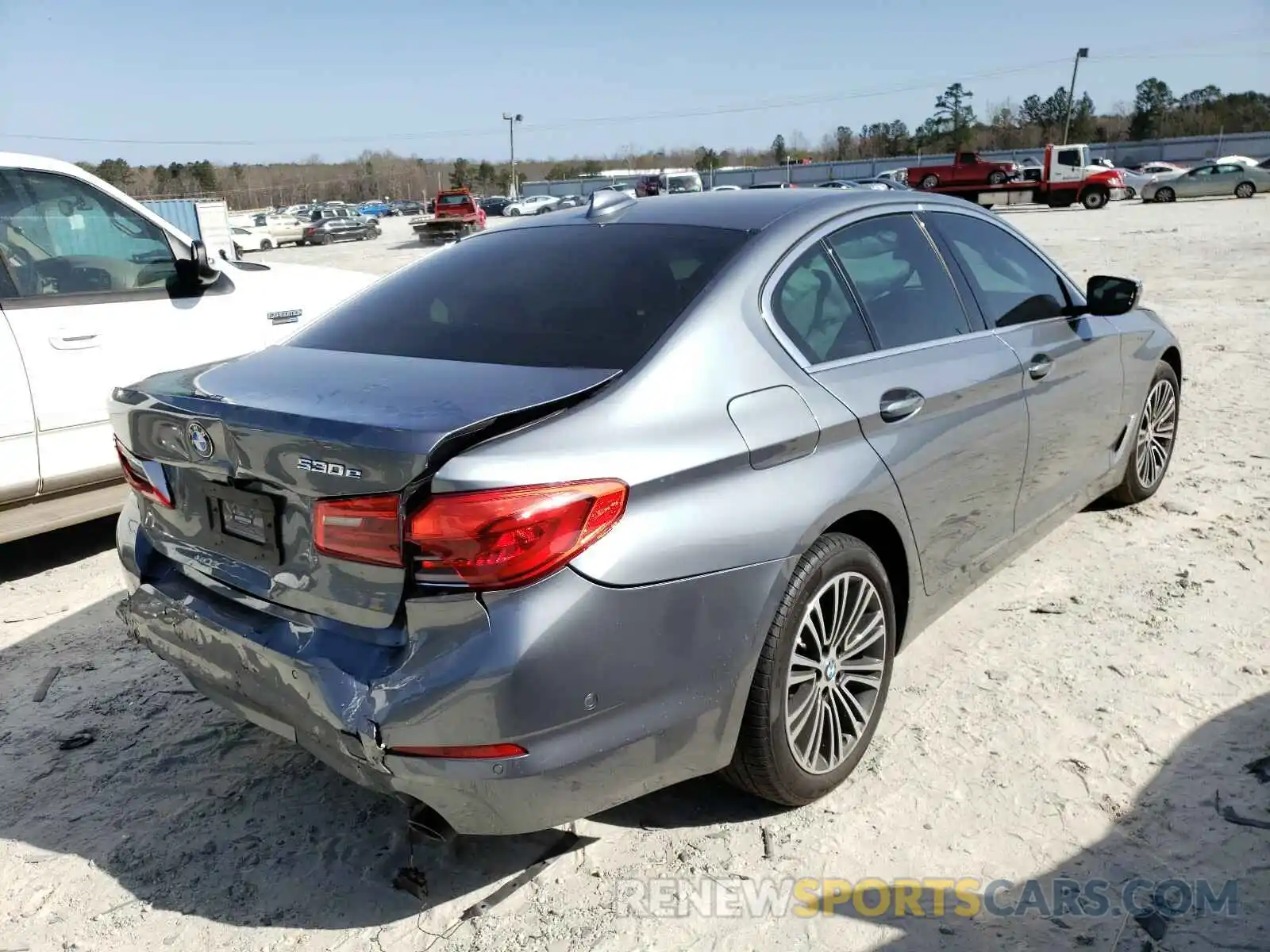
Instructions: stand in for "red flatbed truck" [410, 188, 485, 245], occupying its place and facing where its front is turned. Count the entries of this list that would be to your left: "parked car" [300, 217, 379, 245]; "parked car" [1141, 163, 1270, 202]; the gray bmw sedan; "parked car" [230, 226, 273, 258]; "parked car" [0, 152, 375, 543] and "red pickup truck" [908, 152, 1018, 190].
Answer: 2

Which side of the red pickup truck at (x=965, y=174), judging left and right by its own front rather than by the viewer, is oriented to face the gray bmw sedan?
right

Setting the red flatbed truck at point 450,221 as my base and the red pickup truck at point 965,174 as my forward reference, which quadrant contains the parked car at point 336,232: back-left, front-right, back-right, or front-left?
back-left

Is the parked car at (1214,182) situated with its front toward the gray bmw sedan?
no

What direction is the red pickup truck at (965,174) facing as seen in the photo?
to the viewer's right

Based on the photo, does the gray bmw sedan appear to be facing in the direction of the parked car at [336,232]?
no

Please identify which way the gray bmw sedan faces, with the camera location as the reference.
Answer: facing away from the viewer and to the right of the viewer

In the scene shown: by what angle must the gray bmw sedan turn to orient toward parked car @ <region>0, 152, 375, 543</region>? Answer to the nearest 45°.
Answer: approximately 90° to its left
